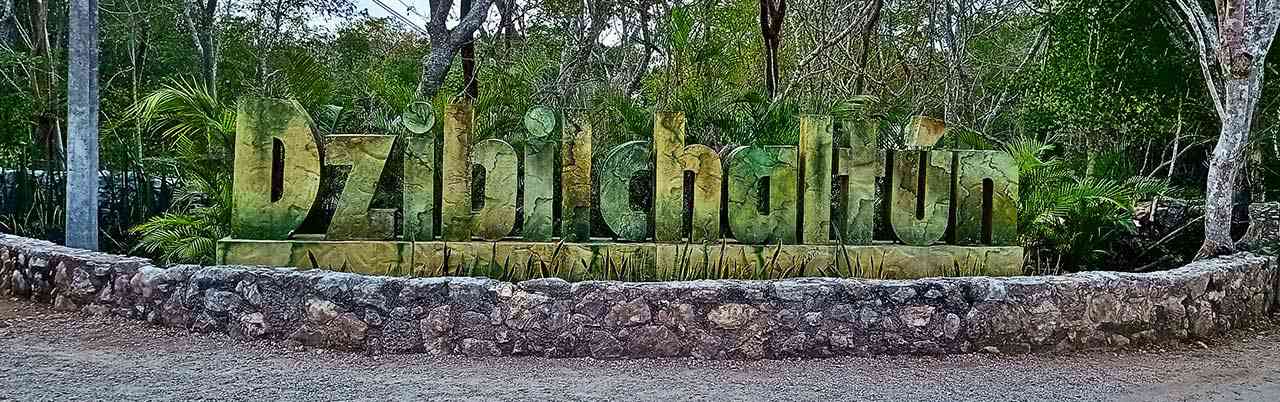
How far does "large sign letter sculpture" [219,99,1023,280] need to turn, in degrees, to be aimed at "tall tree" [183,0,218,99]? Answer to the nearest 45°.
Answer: approximately 135° to its right

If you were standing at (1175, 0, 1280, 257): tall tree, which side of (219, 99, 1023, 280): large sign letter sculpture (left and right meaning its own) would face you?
left

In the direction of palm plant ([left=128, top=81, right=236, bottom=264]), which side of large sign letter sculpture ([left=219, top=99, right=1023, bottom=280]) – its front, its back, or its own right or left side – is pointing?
right

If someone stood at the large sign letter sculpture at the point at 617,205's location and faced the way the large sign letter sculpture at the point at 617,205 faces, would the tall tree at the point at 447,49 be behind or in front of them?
behind

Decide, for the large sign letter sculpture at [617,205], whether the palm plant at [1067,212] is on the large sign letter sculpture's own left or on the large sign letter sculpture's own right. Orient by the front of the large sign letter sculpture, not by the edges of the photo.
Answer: on the large sign letter sculpture's own left

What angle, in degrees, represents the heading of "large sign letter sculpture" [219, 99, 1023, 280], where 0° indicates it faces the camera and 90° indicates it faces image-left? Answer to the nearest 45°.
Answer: approximately 0°

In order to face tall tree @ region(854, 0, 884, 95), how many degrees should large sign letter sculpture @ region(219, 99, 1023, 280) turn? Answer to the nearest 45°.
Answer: approximately 135° to its left

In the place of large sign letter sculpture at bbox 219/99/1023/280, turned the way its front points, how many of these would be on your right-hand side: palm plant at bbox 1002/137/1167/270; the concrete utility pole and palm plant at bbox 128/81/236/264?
2

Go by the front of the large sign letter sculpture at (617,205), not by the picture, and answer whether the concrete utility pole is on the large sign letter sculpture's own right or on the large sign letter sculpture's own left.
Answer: on the large sign letter sculpture's own right

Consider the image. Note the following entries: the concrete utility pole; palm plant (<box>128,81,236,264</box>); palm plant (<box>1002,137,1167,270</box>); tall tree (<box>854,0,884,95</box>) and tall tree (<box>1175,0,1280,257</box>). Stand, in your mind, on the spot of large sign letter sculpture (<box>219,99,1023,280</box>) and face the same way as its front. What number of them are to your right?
2
